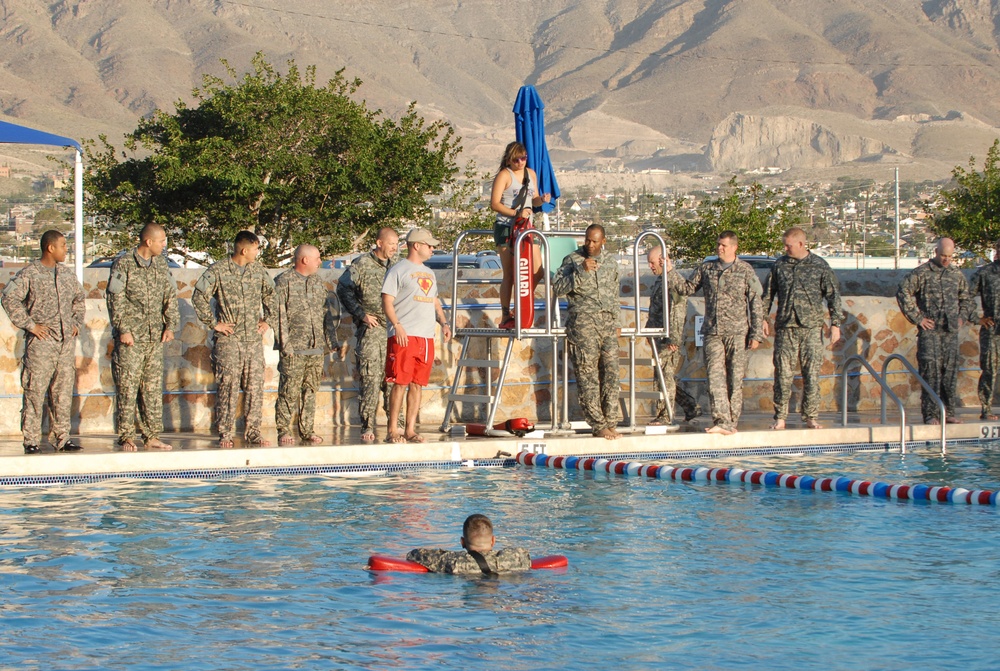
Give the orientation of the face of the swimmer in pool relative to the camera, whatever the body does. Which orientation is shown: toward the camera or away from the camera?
away from the camera

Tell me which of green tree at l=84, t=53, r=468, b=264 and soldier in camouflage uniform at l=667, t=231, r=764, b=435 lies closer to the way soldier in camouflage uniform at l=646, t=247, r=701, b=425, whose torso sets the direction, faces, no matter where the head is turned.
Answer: the green tree

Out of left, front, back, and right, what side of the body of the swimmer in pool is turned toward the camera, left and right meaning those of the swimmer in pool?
back

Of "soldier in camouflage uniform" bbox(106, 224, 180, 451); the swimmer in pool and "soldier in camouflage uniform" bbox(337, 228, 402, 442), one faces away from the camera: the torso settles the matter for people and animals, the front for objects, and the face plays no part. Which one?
the swimmer in pool

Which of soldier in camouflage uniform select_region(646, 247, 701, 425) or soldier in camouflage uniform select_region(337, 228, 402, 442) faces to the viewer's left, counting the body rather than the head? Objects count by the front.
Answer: soldier in camouflage uniform select_region(646, 247, 701, 425)

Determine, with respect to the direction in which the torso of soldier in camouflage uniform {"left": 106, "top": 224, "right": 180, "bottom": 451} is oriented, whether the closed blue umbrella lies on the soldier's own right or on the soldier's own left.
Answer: on the soldier's own left

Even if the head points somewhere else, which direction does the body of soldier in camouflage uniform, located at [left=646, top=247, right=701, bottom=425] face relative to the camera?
to the viewer's left

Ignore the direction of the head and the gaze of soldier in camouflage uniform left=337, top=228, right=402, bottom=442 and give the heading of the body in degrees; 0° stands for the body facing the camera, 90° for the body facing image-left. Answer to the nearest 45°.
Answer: approximately 315°

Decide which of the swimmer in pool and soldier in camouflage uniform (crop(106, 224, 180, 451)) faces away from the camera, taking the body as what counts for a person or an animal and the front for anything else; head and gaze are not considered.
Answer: the swimmer in pool

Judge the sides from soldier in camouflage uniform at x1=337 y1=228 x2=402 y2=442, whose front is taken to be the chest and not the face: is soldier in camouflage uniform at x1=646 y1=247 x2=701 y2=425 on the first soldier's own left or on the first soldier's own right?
on the first soldier's own left

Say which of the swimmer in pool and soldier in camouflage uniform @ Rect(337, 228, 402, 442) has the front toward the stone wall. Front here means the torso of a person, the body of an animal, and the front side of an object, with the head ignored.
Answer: the swimmer in pool

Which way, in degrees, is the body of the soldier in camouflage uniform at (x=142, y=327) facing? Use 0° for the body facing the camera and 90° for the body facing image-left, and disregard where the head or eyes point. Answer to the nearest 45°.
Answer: approximately 315°
